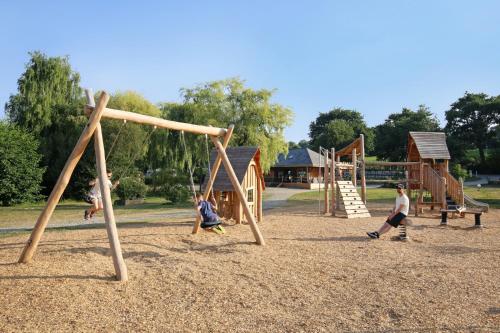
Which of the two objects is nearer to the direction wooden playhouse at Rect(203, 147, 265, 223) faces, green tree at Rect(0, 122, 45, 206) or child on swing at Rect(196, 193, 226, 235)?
the child on swing

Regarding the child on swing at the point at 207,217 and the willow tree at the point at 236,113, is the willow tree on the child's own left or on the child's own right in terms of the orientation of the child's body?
on the child's own left

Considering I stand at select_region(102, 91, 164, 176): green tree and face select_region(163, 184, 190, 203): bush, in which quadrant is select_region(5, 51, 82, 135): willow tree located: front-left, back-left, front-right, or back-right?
back-right

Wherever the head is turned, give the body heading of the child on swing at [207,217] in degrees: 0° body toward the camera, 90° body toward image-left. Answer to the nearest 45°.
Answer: approximately 315°

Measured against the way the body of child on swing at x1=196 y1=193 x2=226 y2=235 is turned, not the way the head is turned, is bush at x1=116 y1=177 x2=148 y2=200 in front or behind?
behind

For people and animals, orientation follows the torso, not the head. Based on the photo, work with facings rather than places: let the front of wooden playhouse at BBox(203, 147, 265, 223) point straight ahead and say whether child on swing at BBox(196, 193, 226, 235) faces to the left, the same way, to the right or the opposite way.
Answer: the same way

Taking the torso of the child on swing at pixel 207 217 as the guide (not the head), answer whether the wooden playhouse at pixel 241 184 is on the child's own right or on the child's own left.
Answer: on the child's own left
